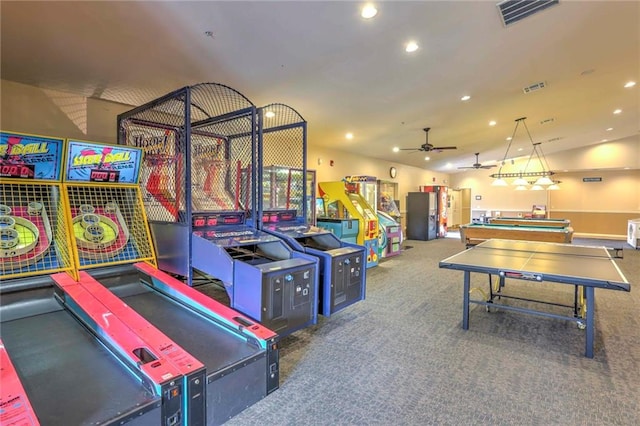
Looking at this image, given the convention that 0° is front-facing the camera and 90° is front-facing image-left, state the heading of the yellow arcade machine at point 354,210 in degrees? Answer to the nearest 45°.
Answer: approximately 315°

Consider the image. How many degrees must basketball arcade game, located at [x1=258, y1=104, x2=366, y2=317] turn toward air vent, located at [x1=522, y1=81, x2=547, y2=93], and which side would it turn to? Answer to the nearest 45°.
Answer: approximately 45° to its left

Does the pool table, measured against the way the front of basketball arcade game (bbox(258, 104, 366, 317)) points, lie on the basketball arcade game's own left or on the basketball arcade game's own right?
on the basketball arcade game's own left

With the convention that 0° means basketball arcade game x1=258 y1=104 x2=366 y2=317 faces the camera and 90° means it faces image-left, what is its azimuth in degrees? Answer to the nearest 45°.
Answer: approximately 315°

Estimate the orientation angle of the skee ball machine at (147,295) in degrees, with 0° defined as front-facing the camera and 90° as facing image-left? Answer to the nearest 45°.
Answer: approximately 315°

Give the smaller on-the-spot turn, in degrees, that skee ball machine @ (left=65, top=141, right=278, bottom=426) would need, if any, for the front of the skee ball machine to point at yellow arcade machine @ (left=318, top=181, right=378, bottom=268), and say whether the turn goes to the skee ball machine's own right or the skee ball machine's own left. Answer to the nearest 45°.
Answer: approximately 90° to the skee ball machine's own left

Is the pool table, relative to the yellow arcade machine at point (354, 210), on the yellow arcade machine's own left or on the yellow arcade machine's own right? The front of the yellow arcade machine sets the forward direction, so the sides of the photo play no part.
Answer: on the yellow arcade machine's own left

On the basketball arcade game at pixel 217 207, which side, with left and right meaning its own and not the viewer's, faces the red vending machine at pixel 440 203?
left

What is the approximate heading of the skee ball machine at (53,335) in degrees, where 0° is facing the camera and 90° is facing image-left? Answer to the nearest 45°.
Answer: approximately 315°

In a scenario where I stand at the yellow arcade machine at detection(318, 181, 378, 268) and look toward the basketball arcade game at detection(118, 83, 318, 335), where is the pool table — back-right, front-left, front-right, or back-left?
back-left
